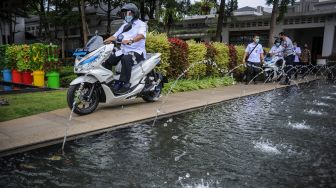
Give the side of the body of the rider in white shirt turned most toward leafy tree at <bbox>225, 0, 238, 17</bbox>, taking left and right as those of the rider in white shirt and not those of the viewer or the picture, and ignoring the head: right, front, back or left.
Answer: back

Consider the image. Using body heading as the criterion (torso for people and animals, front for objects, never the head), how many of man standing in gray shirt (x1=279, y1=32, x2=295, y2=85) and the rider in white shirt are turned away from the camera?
0

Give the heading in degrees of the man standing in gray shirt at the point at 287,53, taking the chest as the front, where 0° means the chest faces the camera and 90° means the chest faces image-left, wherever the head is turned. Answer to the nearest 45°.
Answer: approximately 90°

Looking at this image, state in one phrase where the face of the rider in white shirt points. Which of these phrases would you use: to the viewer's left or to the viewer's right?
to the viewer's left

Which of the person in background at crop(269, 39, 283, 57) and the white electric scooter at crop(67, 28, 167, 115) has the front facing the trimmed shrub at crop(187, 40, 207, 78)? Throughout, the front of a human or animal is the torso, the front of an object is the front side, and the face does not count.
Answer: the person in background

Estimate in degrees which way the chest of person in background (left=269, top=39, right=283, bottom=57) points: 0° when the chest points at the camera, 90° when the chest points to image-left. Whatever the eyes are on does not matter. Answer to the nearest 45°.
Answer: approximately 45°

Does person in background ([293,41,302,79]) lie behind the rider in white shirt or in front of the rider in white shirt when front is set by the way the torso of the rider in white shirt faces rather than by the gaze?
behind

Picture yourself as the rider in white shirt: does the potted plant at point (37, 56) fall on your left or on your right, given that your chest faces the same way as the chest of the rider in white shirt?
on your right

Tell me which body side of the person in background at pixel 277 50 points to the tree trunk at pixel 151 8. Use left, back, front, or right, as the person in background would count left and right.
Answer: right

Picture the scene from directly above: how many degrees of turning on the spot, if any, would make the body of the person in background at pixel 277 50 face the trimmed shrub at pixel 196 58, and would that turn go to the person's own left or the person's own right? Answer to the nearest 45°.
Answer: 0° — they already face it
